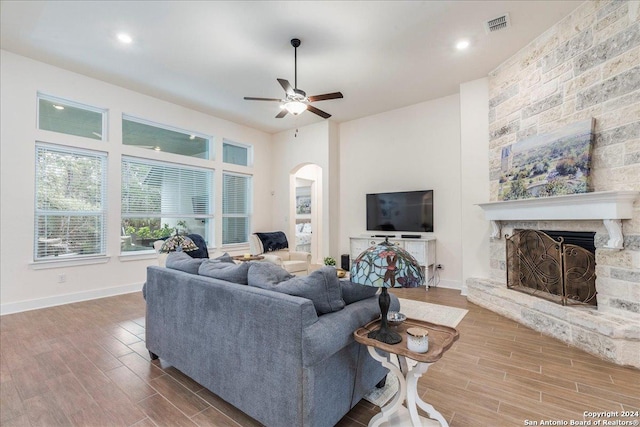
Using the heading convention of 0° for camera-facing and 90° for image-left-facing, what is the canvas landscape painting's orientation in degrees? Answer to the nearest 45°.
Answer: approximately 45°

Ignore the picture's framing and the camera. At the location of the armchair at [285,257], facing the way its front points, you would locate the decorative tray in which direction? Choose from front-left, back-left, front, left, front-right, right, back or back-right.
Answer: front-right

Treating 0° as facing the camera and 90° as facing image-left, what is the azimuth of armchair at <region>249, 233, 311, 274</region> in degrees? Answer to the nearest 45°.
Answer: approximately 315°

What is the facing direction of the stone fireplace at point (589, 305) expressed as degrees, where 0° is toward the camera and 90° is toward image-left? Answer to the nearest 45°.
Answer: approximately 45°

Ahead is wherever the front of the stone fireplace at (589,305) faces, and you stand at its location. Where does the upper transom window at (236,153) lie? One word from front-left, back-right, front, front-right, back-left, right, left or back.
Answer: front-right

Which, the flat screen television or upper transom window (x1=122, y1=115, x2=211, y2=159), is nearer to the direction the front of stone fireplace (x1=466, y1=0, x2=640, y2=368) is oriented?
the upper transom window

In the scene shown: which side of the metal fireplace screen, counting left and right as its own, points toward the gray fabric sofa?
front

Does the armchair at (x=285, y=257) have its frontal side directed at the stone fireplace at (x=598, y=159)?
yes

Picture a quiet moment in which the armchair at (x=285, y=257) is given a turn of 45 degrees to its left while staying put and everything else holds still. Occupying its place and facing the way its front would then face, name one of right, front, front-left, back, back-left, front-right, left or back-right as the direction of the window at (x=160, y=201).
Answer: back

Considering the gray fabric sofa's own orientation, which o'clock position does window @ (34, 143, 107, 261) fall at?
The window is roughly at 9 o'clock from the gray fabric sofa.

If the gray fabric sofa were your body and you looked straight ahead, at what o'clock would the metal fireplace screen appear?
The metal fireplace screen is roughly at 1 o'clock from the gray fabric sofa.

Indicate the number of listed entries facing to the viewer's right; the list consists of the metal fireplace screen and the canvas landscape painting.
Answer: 0
